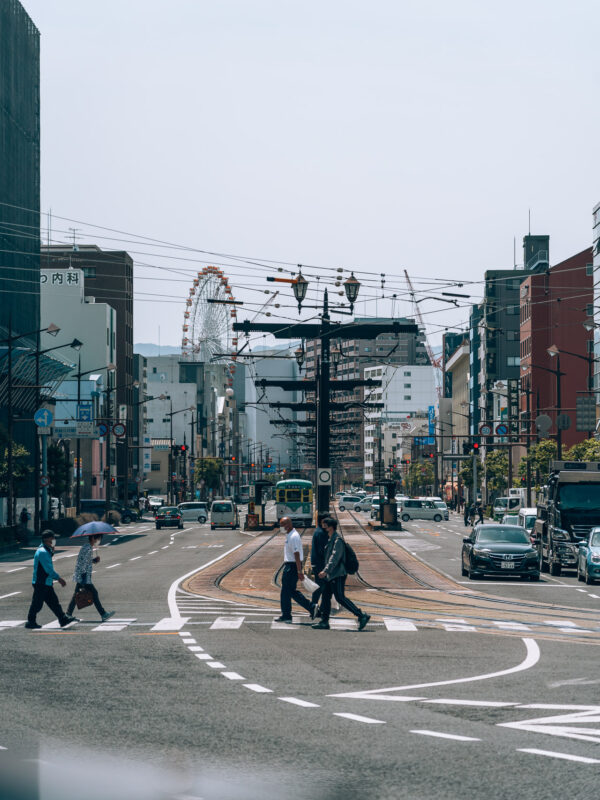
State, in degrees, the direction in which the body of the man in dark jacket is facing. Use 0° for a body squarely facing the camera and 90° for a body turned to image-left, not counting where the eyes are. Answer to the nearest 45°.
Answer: approximately 90°

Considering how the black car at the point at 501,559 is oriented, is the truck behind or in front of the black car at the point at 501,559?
behind

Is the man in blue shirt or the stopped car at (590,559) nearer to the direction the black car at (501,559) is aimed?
the man in blue shirt

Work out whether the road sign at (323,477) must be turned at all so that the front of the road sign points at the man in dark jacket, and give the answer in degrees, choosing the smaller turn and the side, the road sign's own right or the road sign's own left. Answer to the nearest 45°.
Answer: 0° — it already faces them

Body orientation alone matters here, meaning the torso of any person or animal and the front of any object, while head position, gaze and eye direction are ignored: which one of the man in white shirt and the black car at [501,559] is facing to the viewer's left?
the man in white shirt

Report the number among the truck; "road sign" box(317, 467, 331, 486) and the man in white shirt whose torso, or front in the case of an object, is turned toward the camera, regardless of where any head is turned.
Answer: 2

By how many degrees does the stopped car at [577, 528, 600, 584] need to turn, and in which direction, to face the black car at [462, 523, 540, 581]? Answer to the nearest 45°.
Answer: approximately 90° to its right

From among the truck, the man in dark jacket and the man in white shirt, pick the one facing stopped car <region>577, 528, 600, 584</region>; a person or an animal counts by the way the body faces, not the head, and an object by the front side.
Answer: the truck
